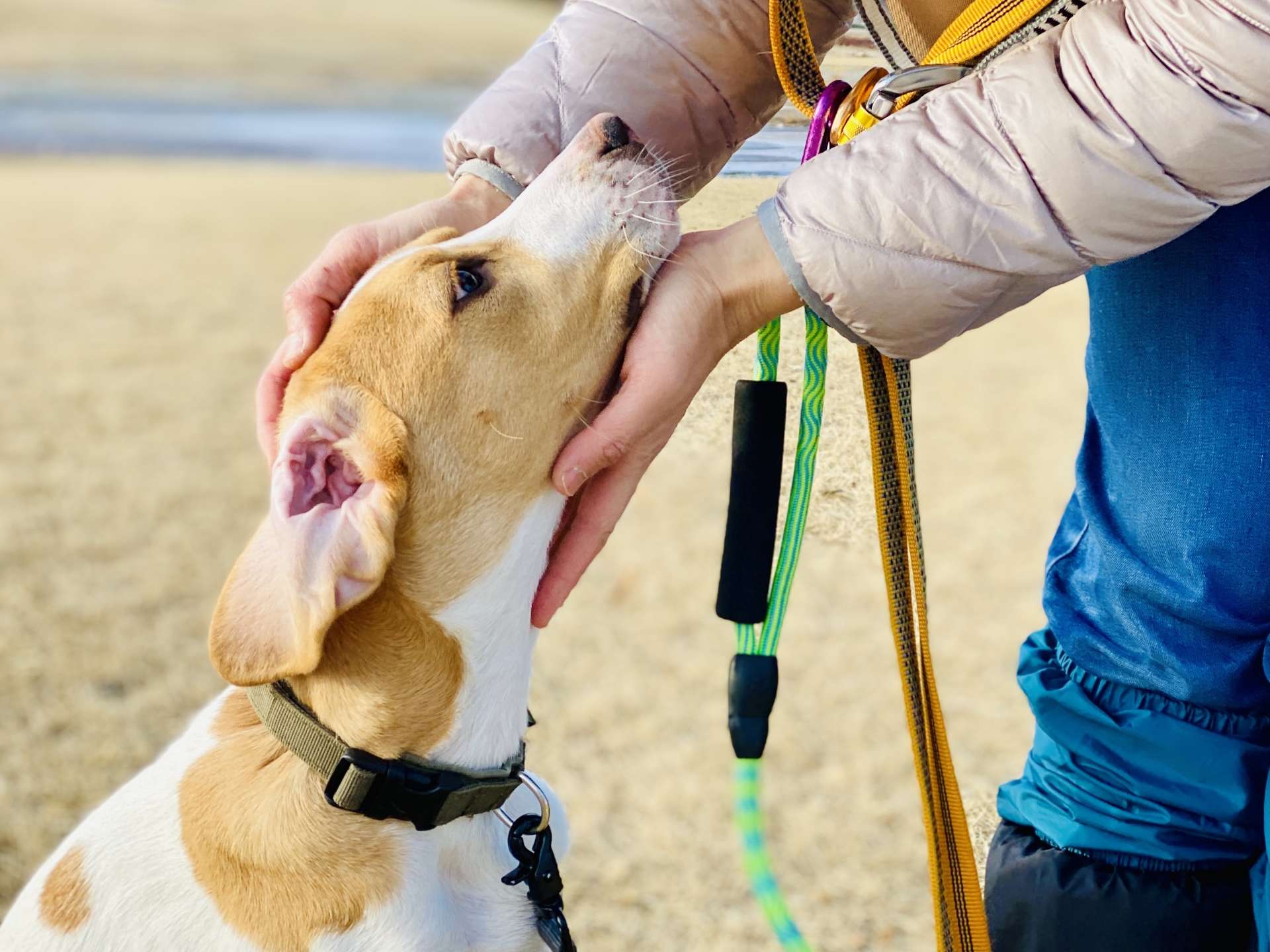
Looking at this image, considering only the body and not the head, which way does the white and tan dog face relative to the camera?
to the viewer's right
